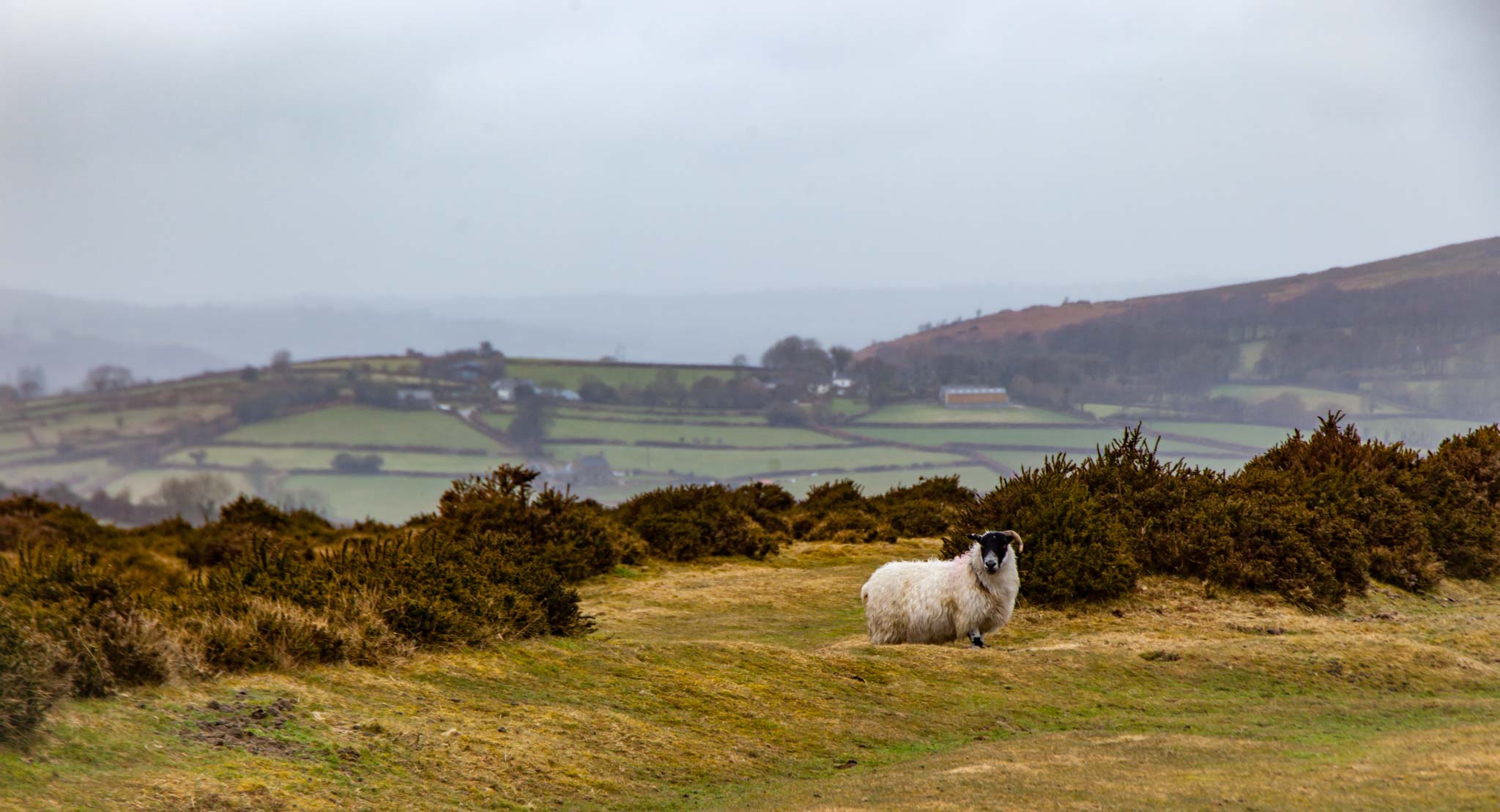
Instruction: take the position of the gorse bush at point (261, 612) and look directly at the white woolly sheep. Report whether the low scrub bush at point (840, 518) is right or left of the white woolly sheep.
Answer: left

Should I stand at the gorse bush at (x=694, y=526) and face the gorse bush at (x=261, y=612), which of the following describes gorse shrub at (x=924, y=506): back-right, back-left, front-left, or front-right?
back-left

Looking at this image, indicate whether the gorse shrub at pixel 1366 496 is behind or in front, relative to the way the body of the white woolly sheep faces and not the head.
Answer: in front

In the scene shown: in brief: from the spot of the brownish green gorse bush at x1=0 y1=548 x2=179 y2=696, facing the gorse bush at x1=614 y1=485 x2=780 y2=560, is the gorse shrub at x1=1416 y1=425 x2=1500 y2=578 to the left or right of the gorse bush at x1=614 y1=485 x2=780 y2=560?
right

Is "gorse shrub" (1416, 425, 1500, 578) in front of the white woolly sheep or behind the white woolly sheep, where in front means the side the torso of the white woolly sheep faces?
in front

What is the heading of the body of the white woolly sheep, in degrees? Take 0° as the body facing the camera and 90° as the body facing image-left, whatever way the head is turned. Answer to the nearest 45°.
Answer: approximately 270°

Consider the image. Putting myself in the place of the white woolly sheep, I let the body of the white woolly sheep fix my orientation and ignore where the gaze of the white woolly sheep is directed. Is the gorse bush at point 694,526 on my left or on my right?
on my left

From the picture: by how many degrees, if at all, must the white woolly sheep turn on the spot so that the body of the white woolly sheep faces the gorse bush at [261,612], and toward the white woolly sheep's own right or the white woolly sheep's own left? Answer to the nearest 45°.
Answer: approximately 135° to the white woolly sheep's own right

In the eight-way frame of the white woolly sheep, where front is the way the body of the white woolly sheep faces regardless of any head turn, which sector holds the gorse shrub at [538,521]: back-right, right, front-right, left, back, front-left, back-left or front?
back-left

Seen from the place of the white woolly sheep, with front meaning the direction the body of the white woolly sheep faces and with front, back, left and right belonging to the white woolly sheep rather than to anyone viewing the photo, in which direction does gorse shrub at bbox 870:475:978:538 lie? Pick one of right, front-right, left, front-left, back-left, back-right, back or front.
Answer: left

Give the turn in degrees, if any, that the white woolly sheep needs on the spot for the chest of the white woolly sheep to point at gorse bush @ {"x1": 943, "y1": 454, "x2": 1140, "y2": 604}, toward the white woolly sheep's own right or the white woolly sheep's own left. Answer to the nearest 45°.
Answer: approximately 45° to the white woolly sheep's own left
